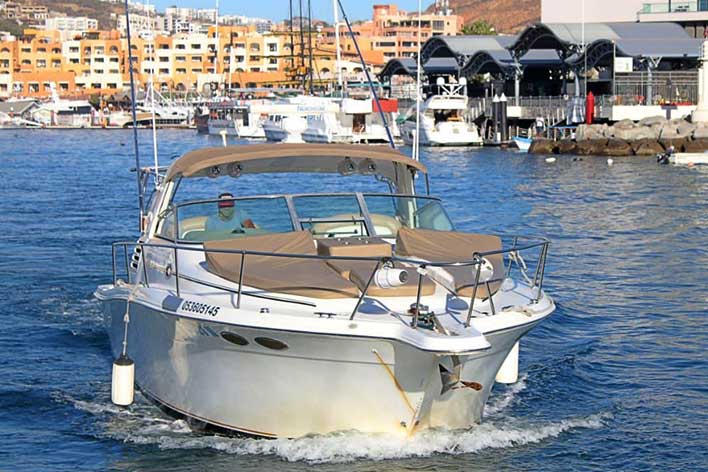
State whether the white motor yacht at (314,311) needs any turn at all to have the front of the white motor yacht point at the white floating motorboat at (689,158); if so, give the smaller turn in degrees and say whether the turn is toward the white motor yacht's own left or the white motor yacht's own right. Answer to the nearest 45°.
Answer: approximately 135° to the white motor yacht's own left

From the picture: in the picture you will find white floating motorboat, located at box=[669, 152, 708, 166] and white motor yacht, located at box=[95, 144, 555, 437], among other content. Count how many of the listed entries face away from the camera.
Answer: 0

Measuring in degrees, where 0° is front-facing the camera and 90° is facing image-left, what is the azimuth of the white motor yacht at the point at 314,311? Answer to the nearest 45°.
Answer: approximately 315°
